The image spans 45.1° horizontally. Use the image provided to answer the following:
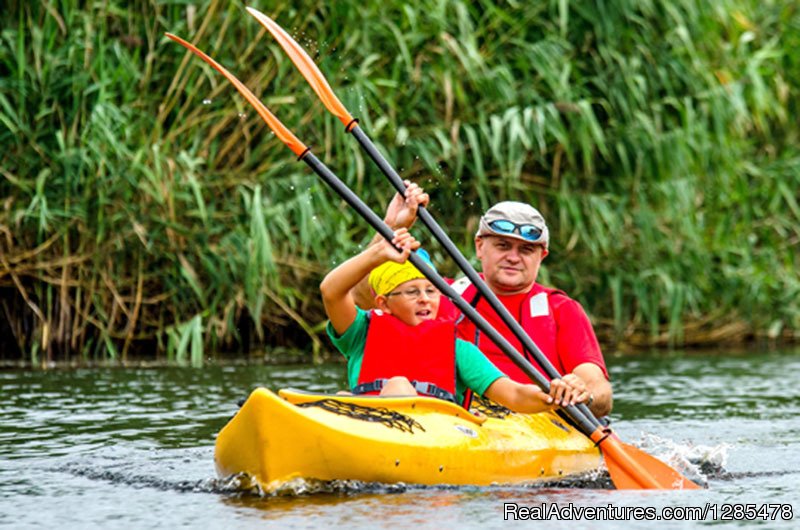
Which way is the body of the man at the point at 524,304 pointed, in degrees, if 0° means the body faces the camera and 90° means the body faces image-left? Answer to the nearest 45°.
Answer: approximately 0°

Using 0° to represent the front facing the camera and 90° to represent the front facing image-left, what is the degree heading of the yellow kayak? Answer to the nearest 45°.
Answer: approximately 45°

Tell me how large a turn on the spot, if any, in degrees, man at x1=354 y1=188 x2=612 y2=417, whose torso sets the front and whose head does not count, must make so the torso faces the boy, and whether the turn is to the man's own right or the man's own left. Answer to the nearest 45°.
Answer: approximately 45° to the man's own right
